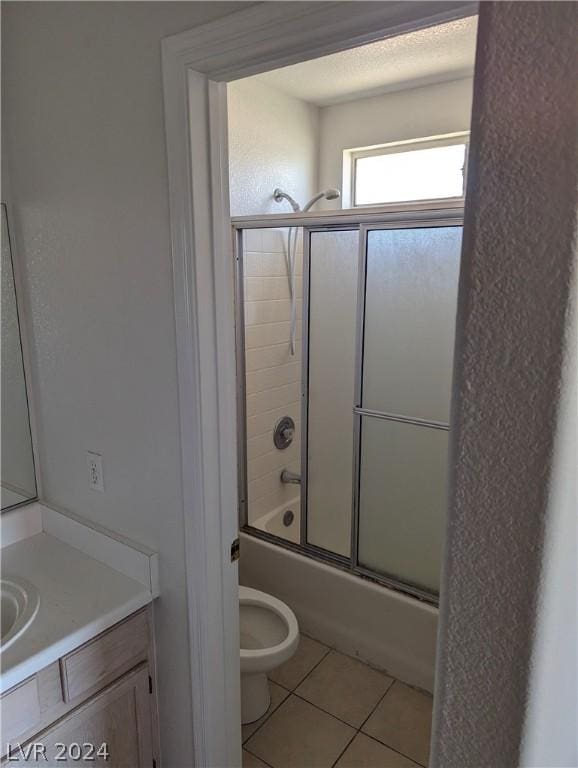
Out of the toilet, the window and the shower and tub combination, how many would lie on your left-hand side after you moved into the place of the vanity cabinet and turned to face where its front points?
3

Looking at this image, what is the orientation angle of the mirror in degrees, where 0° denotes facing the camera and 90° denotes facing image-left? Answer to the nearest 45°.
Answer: approximately 315°

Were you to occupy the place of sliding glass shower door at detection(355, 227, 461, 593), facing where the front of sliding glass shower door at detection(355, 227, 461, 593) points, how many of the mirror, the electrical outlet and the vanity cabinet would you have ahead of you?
3

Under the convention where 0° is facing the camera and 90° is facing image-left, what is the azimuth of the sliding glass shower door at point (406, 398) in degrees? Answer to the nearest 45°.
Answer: approximately 45°

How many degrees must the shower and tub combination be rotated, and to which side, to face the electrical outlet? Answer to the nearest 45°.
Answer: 0° — it already faces it
